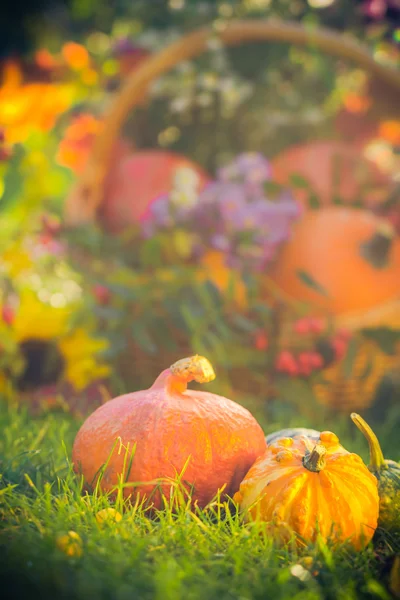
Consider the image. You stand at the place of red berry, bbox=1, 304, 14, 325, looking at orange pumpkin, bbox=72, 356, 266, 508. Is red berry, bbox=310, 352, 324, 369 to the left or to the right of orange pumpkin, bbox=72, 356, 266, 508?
left

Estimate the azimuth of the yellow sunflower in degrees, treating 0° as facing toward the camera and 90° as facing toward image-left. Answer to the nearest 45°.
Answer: approximately 45°

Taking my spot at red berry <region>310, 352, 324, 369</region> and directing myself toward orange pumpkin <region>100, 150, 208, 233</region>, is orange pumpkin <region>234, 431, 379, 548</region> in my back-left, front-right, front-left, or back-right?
back-left

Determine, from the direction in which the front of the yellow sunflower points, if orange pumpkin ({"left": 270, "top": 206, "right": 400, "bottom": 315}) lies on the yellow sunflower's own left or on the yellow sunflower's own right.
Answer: on the yellow sunflower's own left

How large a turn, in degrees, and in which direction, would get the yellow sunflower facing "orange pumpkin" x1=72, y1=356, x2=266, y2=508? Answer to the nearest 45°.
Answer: approximately 45° to its left

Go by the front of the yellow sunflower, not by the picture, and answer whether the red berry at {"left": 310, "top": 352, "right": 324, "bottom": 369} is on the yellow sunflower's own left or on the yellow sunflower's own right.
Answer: on the yellow sunflower's own left

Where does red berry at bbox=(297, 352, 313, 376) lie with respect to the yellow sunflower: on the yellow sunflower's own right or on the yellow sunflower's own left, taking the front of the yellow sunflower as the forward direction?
on the yellow sunflower's own left

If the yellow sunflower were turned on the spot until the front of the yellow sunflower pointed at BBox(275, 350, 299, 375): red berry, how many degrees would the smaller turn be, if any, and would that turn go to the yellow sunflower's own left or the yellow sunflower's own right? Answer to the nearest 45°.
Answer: approximately 90° to the yellow sunflower's own left

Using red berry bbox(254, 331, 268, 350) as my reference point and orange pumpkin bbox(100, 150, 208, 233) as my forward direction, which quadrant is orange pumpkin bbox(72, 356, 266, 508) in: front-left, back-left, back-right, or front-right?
back-left
